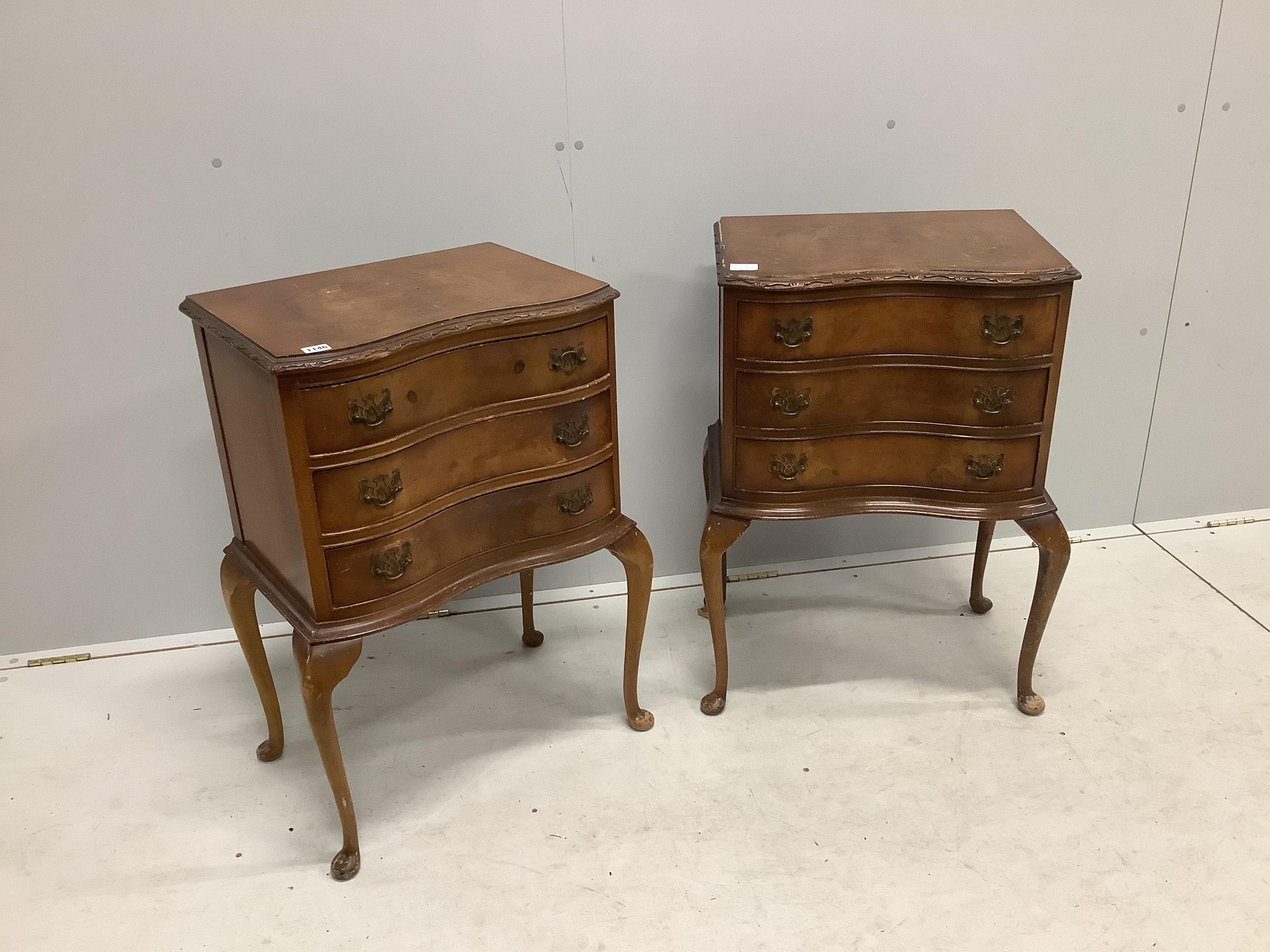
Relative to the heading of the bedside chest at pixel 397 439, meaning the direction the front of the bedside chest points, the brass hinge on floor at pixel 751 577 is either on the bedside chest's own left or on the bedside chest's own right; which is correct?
on the bedside chest's own left

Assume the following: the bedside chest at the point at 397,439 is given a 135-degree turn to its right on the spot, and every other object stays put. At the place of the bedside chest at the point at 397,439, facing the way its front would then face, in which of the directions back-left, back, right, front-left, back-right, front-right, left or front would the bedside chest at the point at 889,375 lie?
back

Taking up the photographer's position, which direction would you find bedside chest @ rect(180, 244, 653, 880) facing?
facing the viewer and to the right of the viewer

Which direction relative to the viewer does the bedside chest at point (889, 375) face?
toward the camera
